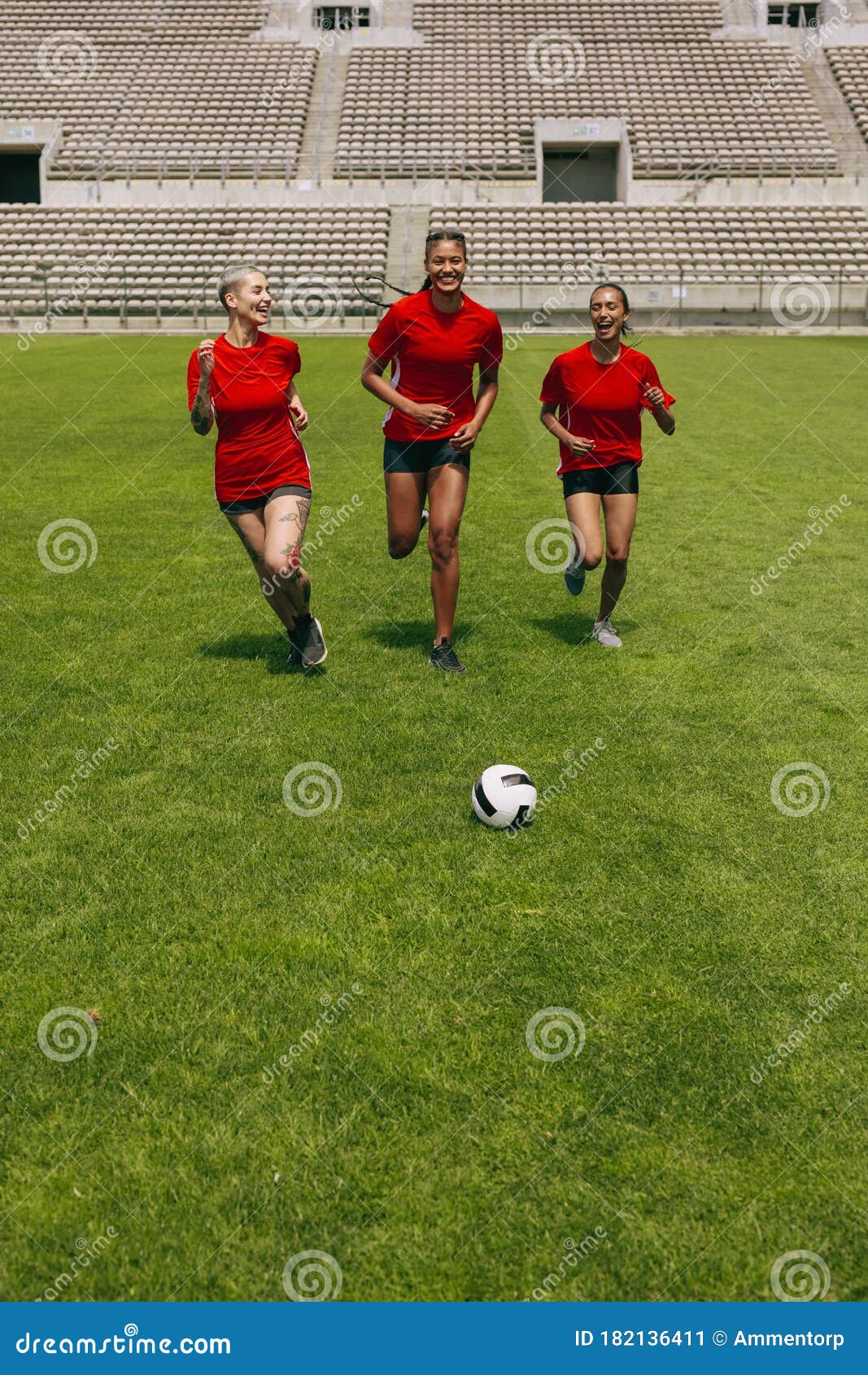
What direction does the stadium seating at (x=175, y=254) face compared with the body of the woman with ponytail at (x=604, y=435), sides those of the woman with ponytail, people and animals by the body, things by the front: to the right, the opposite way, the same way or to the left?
the same way

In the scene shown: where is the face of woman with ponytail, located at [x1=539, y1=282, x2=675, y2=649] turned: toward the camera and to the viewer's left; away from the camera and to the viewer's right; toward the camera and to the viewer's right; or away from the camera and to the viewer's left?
toward the camera and to the viewer's left

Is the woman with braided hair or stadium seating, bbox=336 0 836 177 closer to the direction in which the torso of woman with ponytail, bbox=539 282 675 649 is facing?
the woman with braided hair

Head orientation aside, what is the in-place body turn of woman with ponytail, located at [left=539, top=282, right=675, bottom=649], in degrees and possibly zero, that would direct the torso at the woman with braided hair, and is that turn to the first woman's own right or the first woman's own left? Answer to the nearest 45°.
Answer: approximately 45° to the first woman's own right

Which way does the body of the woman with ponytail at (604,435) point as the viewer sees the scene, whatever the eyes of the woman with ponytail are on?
toward the camera

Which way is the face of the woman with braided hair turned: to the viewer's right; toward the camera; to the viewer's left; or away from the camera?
toward the camera

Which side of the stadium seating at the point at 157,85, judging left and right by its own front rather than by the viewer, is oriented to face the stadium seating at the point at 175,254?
front

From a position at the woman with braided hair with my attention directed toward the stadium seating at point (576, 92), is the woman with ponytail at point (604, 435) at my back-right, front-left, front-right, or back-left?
front-right

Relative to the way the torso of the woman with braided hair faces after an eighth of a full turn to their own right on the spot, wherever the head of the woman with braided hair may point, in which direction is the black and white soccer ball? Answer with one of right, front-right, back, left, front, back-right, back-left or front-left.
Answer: front-left

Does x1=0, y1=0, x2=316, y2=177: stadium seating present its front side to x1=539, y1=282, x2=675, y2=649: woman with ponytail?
yes

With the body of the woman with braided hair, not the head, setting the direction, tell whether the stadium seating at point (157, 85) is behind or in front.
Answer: behind

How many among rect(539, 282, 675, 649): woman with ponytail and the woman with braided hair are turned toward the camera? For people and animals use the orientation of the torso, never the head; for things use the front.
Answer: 2

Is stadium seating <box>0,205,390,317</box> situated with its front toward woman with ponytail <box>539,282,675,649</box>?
yes

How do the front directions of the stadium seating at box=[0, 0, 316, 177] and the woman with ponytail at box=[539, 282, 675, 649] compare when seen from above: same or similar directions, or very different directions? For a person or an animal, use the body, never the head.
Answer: same or similar directions

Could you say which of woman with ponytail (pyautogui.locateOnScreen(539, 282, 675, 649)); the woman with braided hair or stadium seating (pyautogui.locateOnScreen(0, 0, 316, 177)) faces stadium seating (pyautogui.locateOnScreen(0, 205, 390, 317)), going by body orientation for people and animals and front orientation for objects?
stadium seating (pyautogui.locateOnScreen(0, 0, 316, 177))

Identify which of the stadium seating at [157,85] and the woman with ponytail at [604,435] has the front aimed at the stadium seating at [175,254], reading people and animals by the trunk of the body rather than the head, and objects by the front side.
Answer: the stadium seating at [157,85]

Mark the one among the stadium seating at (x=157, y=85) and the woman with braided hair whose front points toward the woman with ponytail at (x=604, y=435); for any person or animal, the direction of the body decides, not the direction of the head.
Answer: the stadium seating

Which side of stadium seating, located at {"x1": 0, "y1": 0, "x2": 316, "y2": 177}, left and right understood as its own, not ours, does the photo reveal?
front

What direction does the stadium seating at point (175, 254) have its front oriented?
toward the camera
